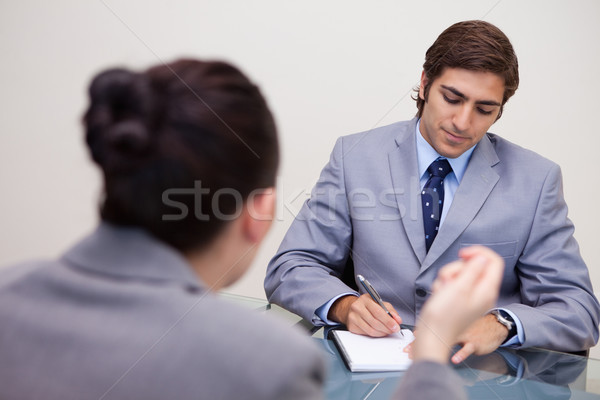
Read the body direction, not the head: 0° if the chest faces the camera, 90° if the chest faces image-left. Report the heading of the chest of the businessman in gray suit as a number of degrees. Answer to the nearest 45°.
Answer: approximately 0°

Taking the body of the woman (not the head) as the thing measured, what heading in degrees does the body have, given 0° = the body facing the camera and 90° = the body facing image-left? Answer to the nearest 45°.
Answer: approximately 225°

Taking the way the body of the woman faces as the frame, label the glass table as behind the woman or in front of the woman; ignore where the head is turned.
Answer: in front

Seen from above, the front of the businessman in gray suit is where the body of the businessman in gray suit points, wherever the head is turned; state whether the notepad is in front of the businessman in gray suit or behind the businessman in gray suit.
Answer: in front

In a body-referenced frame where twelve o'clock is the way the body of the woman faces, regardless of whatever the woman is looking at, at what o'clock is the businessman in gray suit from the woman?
The businessman in gray suit is roughly at 12 o'clock from the woman.

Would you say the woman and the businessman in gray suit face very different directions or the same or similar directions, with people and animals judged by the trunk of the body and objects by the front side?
very different directions

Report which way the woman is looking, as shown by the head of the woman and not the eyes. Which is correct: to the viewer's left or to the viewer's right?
to the viewer's right

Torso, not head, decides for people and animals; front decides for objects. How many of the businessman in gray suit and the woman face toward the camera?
1

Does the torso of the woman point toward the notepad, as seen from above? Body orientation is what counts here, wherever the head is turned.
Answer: yes
